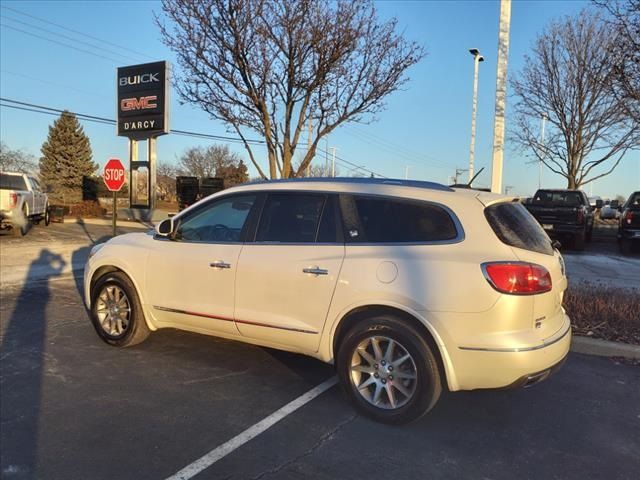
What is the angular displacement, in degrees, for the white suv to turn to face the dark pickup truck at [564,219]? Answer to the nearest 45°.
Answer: approximately 90° to its right

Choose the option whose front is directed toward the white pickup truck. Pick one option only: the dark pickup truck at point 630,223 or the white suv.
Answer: the white suv

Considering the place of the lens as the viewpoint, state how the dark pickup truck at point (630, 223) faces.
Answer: facing away from the viewer

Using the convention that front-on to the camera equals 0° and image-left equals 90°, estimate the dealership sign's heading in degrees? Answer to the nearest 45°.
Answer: approximately 45°

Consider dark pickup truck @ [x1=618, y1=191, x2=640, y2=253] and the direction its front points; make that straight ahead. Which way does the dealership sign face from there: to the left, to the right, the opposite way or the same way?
the opposite way

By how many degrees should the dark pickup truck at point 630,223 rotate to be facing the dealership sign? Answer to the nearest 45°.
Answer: approximately 90° to its left

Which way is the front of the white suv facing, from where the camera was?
facing away from the viewer and to the left of the viewer

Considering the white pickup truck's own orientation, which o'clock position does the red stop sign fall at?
The red stop sign is roughly at 4 o'clock from the white pickup truck.

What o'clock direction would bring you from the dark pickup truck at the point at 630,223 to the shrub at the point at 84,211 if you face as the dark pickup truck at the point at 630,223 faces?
The shrub is roughly at 9 o'clock from the dark pickup truck.

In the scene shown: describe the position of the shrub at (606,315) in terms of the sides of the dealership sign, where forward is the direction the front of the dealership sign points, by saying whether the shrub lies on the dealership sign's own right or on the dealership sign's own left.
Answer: on the dealership sign's own left

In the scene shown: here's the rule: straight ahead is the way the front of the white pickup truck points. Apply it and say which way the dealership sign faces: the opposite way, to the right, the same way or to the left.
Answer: the opposite way

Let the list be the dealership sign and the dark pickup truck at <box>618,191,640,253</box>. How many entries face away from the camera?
1

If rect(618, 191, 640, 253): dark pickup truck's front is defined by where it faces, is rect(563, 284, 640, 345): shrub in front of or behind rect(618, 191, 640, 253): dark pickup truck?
behind

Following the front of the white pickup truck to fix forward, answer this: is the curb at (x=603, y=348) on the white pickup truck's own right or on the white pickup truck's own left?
on the white pickup truck's own right

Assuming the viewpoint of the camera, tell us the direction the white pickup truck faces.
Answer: facing away from the viewer and to the right of the viewer

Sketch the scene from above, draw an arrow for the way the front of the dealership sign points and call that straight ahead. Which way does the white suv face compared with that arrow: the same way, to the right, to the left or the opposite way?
to the right

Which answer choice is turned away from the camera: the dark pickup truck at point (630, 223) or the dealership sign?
the dark pickup truck
